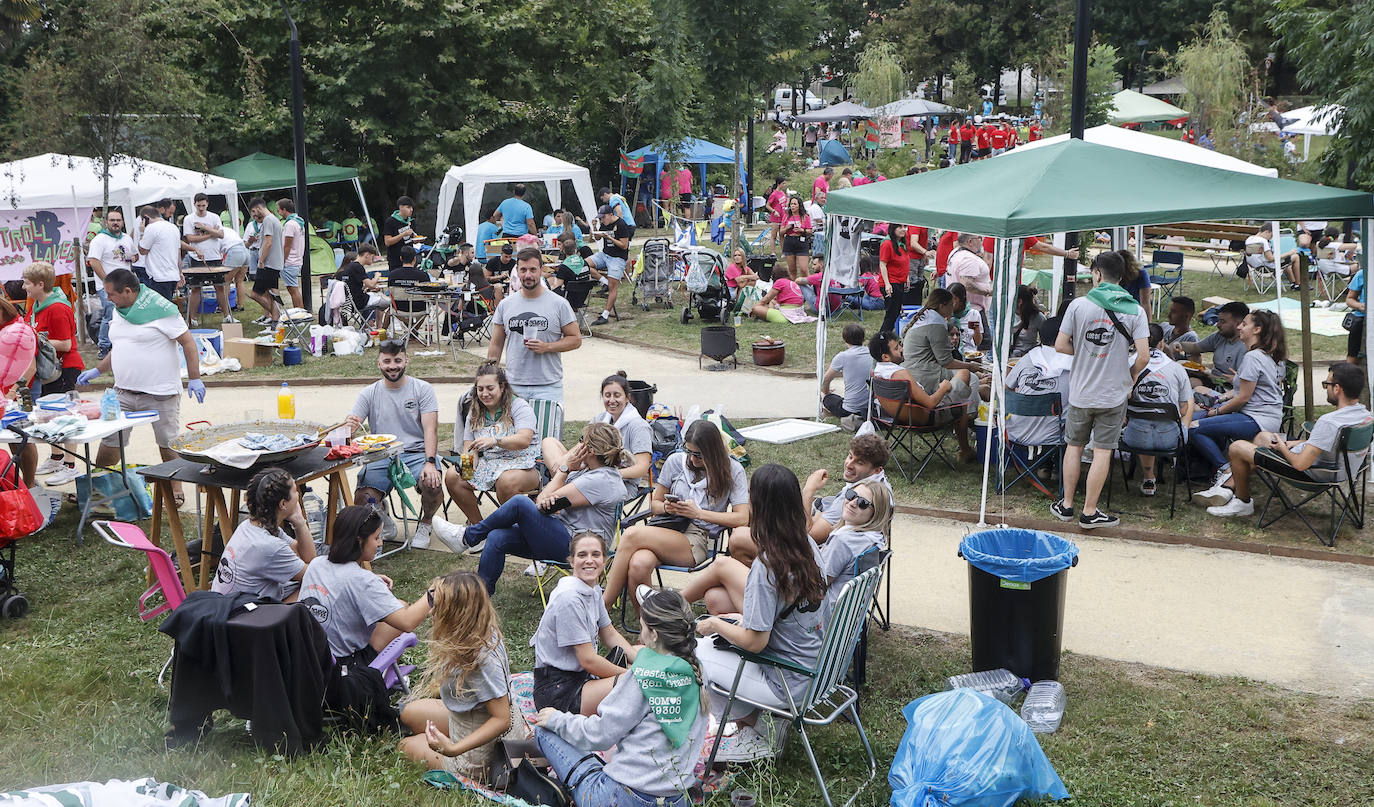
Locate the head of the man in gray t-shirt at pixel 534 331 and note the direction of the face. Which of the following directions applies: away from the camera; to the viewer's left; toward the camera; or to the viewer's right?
toward the camera

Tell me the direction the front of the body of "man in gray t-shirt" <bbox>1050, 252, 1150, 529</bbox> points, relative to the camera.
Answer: away from the camera

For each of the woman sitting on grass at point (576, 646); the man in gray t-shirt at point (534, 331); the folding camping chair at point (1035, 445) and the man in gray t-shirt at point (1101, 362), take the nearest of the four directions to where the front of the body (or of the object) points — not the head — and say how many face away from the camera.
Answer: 2

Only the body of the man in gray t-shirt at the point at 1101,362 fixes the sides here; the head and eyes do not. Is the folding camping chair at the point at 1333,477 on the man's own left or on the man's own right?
on the man's own right

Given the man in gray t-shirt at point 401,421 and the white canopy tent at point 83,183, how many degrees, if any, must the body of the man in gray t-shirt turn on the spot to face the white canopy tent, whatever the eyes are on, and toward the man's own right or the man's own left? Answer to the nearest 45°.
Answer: approximately 180°

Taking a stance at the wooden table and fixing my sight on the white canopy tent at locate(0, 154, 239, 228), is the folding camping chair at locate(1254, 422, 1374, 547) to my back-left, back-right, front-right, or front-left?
back-right

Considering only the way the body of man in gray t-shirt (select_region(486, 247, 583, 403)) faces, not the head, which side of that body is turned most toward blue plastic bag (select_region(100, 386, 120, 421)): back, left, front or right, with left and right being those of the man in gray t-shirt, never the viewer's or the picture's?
right

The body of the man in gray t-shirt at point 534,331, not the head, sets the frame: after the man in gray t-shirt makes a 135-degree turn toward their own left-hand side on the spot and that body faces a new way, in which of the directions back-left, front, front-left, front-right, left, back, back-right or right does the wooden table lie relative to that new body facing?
back

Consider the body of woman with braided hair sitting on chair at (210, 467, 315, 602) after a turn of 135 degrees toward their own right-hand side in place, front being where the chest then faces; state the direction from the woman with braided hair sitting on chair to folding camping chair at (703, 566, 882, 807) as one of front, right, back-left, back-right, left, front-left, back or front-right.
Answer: front-left

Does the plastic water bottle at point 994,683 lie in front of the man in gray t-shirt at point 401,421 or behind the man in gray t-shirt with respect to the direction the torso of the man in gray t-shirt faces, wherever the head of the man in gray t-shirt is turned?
in front

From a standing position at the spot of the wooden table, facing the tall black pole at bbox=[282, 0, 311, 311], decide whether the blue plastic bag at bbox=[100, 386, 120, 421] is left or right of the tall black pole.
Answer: left

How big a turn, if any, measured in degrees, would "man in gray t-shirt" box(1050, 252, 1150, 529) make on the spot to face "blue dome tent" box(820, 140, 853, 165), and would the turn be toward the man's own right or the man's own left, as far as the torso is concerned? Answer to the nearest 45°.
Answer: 0° — they already face it

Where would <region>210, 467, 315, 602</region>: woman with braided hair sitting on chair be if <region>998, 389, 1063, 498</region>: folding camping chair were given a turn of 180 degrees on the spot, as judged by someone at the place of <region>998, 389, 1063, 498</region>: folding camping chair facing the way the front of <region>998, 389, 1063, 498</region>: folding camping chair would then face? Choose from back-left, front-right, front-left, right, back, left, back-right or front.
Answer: front-right

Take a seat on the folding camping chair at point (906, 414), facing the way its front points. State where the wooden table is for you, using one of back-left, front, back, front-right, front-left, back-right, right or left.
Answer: back

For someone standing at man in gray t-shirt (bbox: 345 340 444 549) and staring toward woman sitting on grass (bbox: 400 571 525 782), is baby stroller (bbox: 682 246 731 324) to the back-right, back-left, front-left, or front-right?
back-left

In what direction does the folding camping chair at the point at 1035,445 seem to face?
away from the camera

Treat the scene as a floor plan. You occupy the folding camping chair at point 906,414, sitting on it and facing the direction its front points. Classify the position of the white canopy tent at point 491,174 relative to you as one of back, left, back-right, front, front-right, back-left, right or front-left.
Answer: left

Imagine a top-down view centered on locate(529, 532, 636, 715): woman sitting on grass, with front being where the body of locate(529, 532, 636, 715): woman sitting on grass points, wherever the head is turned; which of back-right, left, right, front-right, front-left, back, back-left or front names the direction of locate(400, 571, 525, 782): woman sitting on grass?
right

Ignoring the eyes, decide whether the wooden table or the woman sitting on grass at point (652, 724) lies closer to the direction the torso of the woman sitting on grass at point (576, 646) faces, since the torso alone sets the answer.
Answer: the woman sitting on grass

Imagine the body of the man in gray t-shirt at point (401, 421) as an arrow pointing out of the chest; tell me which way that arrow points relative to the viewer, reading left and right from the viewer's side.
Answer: facing the viewer
